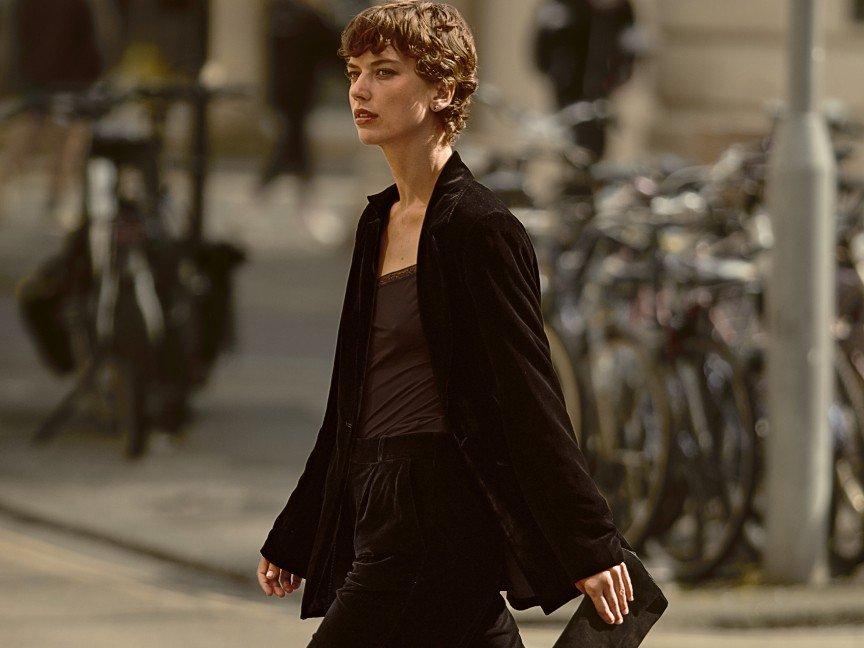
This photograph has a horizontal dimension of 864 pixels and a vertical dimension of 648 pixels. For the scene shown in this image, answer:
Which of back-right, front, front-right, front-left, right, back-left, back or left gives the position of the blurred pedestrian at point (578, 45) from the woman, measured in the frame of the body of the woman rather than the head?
back-right

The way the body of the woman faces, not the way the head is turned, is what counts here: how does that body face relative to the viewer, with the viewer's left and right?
facing the viewer and to the left of the viewer

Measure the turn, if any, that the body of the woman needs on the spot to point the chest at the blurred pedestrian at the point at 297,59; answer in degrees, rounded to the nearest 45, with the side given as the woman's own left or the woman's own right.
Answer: approximately 135° to the woman's own right

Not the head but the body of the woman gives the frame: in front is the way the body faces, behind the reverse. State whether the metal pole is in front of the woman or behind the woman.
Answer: behind
